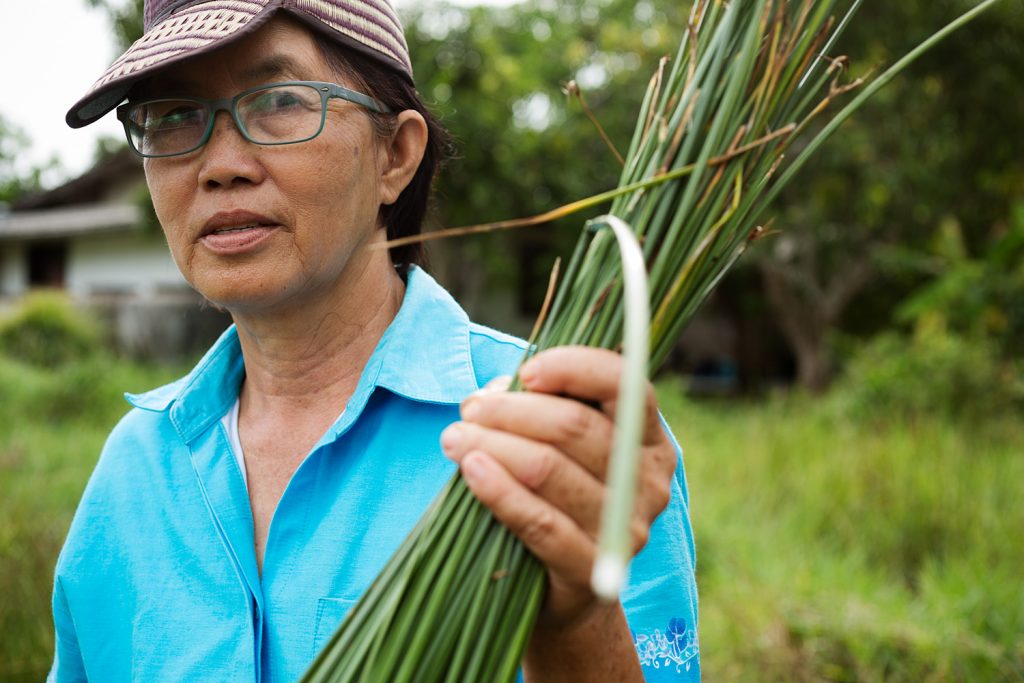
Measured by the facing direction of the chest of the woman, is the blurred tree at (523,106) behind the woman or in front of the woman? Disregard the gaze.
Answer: behind

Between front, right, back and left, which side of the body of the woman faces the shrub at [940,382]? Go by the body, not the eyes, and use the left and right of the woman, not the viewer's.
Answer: back

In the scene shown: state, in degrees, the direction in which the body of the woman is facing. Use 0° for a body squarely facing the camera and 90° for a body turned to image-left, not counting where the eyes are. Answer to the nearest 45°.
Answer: approximately 45°

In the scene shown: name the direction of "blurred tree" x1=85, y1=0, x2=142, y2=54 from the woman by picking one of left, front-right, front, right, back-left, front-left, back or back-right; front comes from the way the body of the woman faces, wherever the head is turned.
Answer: back-right

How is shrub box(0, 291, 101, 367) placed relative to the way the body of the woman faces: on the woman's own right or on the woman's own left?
on the woman's own right

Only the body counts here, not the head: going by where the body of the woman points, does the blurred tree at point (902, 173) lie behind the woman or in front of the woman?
behind
